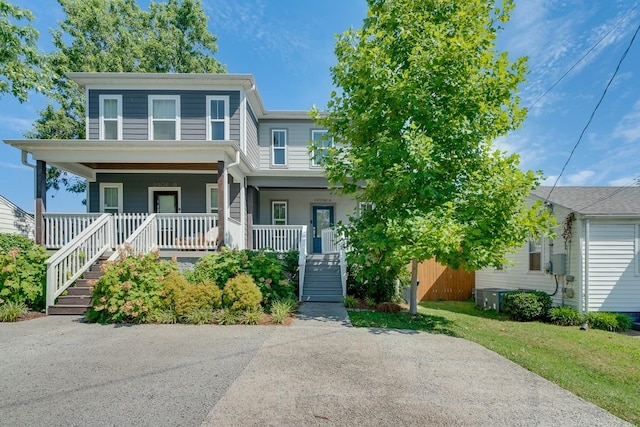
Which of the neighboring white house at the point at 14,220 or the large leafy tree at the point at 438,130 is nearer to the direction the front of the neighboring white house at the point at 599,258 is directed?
the large leafy tree

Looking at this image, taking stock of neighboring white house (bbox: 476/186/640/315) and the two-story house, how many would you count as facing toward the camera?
2

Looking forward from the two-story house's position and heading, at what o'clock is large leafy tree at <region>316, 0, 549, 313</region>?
The large leafy tree is roughly at 11 o'clock from the two-story house.

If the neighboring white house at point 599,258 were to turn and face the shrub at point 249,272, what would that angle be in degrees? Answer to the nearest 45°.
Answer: approximately 45° to its right

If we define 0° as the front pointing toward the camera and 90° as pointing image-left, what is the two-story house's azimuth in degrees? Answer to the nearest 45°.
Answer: approximately 0°

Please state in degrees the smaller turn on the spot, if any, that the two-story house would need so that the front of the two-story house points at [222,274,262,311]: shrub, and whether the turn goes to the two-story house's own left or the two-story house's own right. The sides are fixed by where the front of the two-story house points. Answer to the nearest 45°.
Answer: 0° — it already faces it

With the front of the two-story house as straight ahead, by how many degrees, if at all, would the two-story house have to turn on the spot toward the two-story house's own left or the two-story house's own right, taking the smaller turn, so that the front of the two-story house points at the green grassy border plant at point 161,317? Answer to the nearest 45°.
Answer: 0° — it already faces it
